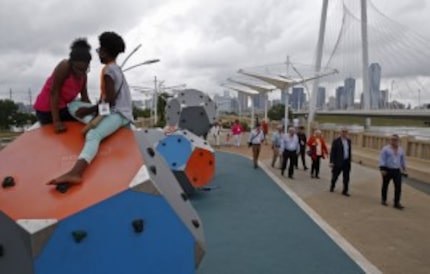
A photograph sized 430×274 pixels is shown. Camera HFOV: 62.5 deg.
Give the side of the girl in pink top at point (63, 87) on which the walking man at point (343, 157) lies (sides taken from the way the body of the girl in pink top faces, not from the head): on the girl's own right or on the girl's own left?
on the girl's own left

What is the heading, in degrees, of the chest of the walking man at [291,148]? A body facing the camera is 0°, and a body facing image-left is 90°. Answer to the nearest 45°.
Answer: approximately 0°

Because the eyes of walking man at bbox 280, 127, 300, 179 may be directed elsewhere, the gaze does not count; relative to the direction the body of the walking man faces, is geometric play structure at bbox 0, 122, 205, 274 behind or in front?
in front

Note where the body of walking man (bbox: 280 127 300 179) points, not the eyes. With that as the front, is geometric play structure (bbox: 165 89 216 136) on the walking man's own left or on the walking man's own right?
on the walking man's own right

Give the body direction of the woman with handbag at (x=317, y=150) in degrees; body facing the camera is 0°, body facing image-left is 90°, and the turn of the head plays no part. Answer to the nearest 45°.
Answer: approximately 0°

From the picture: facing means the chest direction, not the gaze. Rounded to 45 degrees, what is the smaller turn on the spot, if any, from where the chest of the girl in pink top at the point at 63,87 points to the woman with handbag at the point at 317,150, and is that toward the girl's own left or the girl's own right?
approximately 90° to the girl's own left

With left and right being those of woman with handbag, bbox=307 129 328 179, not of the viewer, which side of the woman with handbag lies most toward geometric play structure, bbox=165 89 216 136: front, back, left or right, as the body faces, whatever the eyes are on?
right

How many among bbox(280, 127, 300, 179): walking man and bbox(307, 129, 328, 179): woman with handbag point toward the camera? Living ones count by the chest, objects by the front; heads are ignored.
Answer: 2

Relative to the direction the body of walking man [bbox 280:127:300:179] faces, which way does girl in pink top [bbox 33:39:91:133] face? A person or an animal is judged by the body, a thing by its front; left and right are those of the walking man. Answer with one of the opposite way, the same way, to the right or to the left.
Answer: to the left

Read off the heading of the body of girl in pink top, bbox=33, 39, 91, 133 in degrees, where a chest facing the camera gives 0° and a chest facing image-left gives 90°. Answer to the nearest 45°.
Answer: approximately 315°
